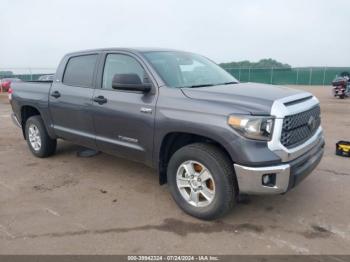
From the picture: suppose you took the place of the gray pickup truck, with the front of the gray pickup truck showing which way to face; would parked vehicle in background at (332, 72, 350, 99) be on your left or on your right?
on your left

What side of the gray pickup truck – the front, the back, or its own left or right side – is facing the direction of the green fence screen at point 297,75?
left

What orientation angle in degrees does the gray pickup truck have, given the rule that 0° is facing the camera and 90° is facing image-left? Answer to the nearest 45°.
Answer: approximately 315°
